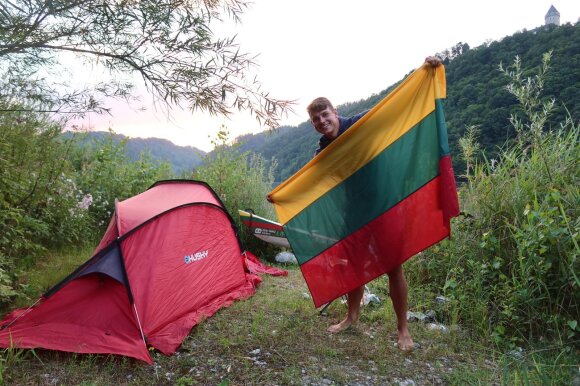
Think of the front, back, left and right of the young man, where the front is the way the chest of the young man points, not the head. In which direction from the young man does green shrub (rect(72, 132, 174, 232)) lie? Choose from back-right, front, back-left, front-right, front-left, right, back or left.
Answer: back-right

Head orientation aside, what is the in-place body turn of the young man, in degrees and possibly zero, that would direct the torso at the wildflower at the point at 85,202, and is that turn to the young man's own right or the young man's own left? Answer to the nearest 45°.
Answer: approximately 135° to the young man's own right

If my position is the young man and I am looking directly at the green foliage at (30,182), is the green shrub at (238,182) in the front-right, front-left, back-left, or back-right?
front-right

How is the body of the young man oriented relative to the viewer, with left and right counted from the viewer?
facing the viewer

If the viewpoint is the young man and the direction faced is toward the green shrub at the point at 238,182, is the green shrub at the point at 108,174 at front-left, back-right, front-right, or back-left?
front-left

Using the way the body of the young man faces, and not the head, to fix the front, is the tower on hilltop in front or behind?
behind

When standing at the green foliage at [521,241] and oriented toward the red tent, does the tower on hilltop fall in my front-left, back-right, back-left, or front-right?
back-right

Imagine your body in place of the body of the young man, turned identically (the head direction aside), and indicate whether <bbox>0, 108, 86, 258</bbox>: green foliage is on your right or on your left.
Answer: on your right

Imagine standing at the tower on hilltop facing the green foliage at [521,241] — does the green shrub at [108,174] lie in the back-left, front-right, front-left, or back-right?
front-right

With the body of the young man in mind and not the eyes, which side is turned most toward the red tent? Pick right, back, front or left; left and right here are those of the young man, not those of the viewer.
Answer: right

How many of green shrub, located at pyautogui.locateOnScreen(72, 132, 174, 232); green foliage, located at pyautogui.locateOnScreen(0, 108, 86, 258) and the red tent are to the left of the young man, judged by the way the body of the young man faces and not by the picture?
0
